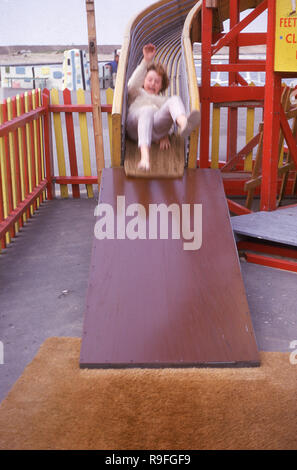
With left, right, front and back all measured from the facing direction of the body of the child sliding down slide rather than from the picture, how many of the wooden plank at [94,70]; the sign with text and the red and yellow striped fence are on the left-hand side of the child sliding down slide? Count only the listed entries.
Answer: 1

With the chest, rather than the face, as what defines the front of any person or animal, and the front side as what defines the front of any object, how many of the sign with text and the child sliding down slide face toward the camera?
2

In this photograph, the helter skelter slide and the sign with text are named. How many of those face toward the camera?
2

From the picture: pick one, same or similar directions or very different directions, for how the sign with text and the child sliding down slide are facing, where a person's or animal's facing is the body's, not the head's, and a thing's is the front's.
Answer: same or similar directions

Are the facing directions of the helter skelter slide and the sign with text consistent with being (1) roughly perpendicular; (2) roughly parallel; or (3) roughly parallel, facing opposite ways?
roughly parallel

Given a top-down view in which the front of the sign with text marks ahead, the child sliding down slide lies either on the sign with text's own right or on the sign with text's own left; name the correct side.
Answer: on the sign with text's own right

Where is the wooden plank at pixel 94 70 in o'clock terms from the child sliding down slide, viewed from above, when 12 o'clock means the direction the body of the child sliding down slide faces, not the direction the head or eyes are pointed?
The wooden plank is roughly at 5 o'clock from the child sliding down slide.

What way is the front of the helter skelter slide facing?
toward the camera

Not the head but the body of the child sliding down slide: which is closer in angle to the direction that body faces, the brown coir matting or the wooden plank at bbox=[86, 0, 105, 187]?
the brown coir matting

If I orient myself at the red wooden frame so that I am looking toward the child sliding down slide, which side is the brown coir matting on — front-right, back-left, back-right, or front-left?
front-left

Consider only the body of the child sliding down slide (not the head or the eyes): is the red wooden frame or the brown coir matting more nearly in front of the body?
the brown coir matting

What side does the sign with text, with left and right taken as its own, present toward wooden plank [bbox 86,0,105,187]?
right

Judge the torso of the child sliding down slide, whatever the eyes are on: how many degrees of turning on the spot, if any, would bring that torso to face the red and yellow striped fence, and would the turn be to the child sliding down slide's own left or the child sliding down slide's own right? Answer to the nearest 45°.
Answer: approximately 135° to the child sliding down slide's own right
